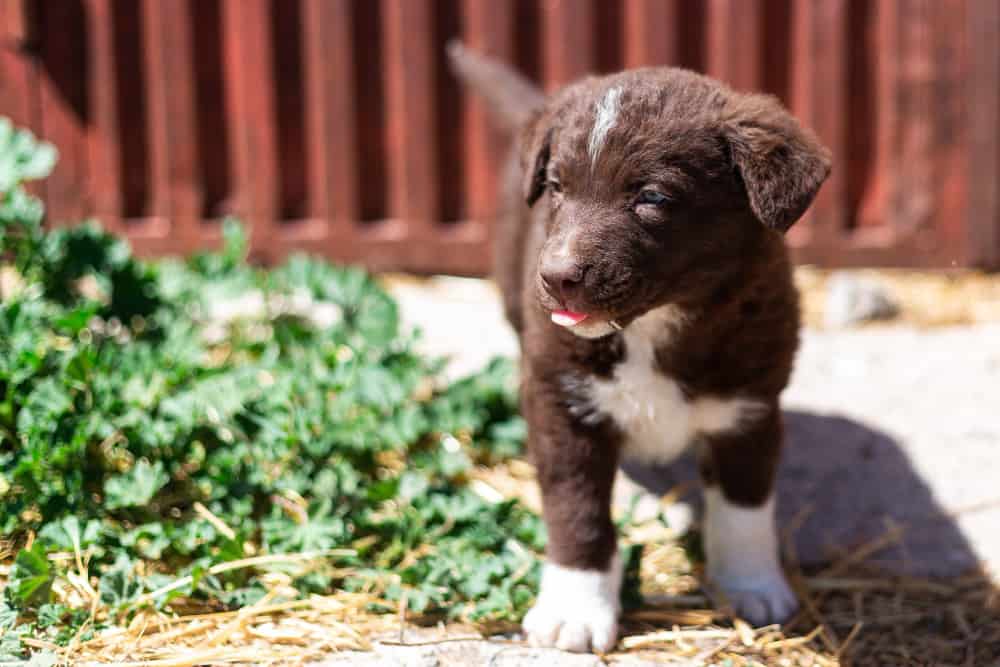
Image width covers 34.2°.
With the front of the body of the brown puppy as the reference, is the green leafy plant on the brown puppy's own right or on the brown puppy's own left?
on the brown puppy's own right

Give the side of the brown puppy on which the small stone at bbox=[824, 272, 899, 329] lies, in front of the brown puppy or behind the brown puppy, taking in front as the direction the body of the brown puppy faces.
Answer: behind

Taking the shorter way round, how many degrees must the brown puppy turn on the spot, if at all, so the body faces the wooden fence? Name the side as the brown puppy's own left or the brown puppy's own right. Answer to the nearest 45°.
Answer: approximately 180°

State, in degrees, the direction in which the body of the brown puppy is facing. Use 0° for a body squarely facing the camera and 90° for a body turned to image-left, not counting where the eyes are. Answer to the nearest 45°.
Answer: approximately 0°
